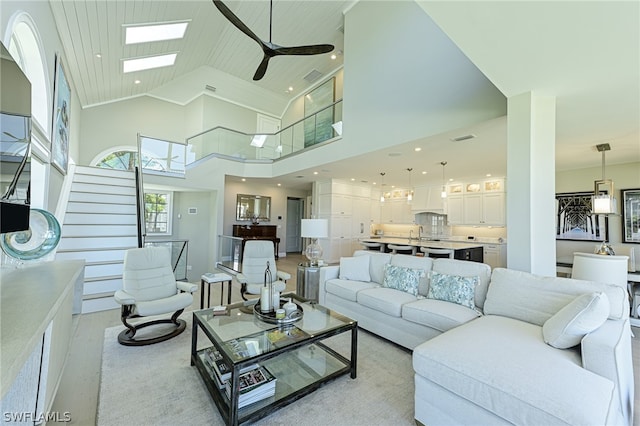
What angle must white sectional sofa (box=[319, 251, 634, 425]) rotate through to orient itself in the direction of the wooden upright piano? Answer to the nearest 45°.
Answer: approximately 90° to its right

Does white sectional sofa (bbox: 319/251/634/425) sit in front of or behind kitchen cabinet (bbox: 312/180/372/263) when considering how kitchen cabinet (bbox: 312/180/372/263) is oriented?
in front

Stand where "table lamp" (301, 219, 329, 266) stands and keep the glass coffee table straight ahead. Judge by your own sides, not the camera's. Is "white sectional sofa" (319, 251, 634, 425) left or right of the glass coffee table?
left

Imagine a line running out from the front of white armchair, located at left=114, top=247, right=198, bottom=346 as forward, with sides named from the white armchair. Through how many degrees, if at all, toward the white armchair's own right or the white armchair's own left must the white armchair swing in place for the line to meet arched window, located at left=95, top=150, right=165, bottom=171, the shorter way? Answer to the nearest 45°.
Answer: approximately 135° to the white armchair's own left

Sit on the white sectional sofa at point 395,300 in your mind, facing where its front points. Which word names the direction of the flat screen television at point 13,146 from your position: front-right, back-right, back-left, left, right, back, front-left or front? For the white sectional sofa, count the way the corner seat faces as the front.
front

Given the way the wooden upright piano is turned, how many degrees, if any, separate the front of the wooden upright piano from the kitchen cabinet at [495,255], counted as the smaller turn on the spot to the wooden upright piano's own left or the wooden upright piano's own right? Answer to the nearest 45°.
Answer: approximately 45° to the wooden upright piano's own left

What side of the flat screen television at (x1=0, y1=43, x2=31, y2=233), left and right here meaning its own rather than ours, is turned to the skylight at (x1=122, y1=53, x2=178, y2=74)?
left

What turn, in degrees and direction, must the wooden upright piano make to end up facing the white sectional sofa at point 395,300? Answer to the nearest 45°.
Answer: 0° — it already faces it

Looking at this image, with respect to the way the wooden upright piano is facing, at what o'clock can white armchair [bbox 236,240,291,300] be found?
The white armchair is roughly at 12 o'clock from the wooden upright piano.

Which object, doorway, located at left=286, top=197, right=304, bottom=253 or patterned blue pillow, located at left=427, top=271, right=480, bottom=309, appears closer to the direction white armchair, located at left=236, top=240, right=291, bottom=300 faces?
the patterned blue pillow

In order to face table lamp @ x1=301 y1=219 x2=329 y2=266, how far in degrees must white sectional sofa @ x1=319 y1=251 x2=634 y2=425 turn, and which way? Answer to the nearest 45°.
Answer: approximately 90° to its right

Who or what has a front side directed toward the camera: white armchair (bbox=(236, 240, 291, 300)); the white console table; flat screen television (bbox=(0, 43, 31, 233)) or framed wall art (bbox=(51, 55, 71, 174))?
the white armchair

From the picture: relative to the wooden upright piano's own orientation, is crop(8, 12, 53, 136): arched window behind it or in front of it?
in front

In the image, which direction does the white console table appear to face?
to the viewer's right

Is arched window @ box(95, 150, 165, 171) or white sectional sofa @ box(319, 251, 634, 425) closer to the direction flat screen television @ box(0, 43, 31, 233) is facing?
the white sectional sofa

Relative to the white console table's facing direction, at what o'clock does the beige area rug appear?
The beige area rug is roughly at 12 o'clock from the white console table.

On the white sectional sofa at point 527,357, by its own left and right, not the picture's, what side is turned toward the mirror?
right

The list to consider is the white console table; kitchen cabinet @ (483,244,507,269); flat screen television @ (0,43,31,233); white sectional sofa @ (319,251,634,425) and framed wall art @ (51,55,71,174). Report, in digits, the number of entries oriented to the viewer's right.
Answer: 3

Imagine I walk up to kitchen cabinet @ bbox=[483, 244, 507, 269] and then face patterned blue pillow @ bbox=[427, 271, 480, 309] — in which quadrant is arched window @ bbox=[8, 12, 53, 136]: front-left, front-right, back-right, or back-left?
front-right
